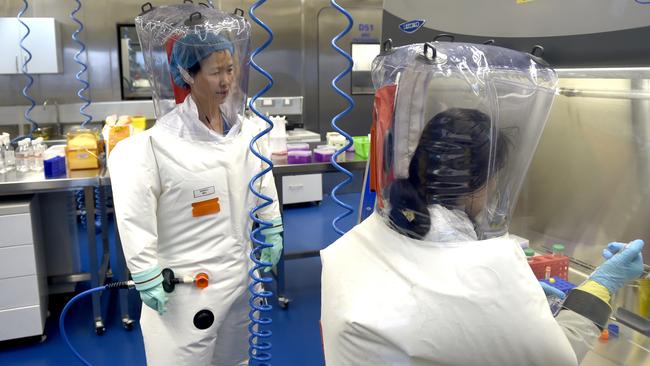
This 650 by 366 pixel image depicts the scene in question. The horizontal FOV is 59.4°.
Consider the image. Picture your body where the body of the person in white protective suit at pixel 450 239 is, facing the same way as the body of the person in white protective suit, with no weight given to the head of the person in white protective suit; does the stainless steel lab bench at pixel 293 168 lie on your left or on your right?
on your left

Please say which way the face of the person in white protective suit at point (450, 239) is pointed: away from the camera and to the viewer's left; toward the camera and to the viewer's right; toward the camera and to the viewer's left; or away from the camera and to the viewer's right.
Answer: away from the camera and to the viewer's right

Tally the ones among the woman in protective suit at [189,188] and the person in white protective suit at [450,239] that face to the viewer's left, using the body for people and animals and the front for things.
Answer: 0

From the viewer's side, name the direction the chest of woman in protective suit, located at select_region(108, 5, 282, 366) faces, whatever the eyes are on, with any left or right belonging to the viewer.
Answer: facing the viewer and to the right of the viewer

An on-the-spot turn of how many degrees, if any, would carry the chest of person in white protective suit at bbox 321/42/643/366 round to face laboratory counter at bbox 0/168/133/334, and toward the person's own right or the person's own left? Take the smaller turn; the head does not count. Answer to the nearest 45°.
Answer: approximately 90° to the person's own left

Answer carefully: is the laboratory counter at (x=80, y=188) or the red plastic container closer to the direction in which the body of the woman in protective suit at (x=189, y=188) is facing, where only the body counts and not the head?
the red plastic container

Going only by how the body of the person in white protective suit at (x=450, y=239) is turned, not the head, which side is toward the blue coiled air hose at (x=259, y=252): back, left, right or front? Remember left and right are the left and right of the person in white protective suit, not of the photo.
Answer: left

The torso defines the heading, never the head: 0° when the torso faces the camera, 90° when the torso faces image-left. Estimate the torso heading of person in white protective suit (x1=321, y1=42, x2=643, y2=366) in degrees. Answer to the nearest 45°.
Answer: approximately 225°

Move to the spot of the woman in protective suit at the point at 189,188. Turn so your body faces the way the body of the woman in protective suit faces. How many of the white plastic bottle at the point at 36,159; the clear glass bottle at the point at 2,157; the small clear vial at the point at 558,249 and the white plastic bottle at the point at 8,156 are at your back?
3

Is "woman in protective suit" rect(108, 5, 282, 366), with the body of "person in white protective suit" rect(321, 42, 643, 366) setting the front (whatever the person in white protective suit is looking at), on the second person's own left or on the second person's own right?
on the second person's own left

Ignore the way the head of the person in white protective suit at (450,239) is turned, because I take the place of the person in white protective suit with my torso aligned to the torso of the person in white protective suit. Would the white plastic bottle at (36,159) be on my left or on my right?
on my left

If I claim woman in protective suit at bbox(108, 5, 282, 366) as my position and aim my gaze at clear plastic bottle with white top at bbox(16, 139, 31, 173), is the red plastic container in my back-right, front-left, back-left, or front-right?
back-right
